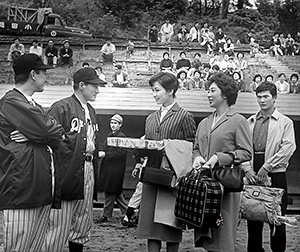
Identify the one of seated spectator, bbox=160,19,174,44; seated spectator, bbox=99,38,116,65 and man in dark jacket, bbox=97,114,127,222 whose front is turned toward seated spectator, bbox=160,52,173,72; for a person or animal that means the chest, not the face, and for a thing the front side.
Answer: seated spectator, bbox=160,19,174,44

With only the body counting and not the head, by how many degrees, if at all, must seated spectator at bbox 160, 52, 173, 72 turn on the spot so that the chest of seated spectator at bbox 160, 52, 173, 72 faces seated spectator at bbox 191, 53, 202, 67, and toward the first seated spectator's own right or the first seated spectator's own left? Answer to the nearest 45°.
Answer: approximately 135° to the first seated spectator's own left

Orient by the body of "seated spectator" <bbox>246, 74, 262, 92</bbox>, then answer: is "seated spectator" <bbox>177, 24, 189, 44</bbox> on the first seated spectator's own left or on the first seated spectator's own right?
on the first seated spectator's own right

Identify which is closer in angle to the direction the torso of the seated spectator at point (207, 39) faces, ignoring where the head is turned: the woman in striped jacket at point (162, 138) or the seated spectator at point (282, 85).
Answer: the woman in striped jacket

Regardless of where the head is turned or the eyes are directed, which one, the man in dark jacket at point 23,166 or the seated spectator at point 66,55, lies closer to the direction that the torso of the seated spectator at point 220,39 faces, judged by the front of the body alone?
the man in dark jacket

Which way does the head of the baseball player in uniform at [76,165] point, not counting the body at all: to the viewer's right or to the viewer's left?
to the viewer's right

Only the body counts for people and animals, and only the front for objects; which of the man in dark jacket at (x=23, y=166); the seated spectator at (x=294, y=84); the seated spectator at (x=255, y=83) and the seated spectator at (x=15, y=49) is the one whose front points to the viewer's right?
the man in dark jacket

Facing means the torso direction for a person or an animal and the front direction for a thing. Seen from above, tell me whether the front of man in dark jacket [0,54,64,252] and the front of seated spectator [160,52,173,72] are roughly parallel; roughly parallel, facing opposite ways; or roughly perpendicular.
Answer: roughly perpendicular
